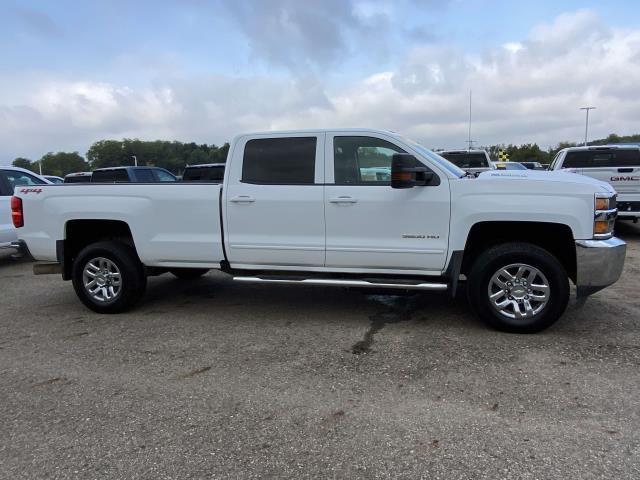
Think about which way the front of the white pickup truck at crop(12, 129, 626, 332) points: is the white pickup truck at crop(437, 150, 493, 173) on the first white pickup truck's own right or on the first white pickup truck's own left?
on the first white pickup truck's own left

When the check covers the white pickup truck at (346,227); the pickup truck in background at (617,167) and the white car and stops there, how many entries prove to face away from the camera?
1

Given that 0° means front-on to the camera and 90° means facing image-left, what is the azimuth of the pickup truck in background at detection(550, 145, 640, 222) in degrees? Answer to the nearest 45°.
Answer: approximately 180°

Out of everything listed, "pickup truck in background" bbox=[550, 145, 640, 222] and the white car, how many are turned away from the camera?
1

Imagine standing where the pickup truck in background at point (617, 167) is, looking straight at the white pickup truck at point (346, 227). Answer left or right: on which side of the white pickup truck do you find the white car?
right

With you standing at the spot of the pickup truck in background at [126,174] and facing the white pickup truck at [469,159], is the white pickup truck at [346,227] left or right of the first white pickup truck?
right

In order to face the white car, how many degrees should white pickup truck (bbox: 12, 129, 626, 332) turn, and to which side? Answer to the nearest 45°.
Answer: approximately 135° to its left

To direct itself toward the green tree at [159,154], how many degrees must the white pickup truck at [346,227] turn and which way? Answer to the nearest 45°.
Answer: approximately 90° to its left

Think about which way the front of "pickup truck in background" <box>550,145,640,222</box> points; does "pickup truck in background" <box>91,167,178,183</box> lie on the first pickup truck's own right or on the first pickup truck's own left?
on the first pickup truck's own left

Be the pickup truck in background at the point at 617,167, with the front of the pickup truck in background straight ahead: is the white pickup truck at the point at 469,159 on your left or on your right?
on your left

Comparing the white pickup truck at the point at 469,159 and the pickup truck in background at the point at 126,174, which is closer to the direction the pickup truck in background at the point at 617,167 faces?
the white pickup truck

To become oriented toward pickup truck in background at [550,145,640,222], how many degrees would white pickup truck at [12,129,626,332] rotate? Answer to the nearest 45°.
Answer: approximately 45° to its left

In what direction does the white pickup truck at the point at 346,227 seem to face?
to the viewer's right
